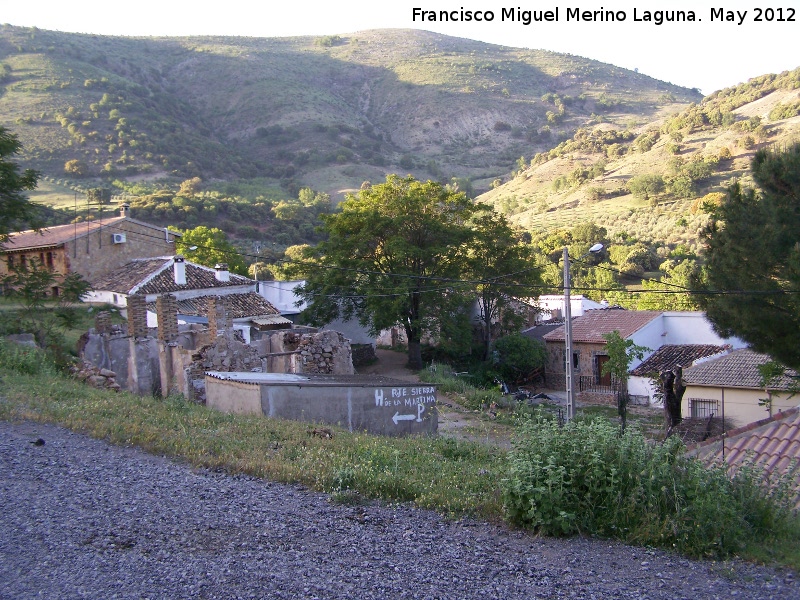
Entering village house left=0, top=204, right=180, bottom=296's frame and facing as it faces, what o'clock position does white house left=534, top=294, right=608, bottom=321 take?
The white house is roughly at 8 o'clock from the village house.

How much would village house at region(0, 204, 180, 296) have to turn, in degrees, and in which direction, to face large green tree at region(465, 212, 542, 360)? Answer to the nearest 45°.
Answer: approximately 90° to its left

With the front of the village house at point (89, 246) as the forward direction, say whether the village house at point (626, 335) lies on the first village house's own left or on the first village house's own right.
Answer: on the first village house's own left

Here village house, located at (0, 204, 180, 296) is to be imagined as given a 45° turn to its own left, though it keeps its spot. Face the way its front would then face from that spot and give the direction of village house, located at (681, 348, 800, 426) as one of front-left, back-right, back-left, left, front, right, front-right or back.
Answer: front-left

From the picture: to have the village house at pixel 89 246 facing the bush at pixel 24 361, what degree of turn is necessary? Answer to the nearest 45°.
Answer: approximately 45° to its left

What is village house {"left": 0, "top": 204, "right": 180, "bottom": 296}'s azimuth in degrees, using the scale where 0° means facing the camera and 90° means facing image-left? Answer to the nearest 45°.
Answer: approximately 45°

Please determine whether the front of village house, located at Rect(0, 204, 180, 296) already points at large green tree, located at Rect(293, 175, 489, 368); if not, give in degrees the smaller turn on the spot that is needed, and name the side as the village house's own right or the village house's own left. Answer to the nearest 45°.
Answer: approximately 90° to the village house's own left

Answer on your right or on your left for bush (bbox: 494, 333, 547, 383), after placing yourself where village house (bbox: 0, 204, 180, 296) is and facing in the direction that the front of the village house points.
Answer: on your left

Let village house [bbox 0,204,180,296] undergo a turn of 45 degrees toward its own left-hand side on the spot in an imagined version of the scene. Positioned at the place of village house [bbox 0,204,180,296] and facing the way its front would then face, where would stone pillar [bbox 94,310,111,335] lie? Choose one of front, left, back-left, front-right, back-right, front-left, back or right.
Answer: front

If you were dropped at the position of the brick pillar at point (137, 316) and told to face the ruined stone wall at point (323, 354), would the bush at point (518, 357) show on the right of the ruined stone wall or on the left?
left

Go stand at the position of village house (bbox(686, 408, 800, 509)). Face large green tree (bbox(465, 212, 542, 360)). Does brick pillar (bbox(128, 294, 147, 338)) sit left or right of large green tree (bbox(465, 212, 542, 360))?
left

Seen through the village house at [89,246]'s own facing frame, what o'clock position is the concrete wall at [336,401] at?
The concrete wall is roughly at 10 o'clock from the village house.

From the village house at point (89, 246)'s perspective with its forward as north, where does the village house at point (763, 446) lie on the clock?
the village house at point (763, 446) is roughly at 10 o'clock from the village house at point (89, 246).

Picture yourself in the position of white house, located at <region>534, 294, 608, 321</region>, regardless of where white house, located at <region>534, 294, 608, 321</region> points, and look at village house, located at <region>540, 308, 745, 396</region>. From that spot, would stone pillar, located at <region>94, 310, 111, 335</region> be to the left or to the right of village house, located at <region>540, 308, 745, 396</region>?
right
